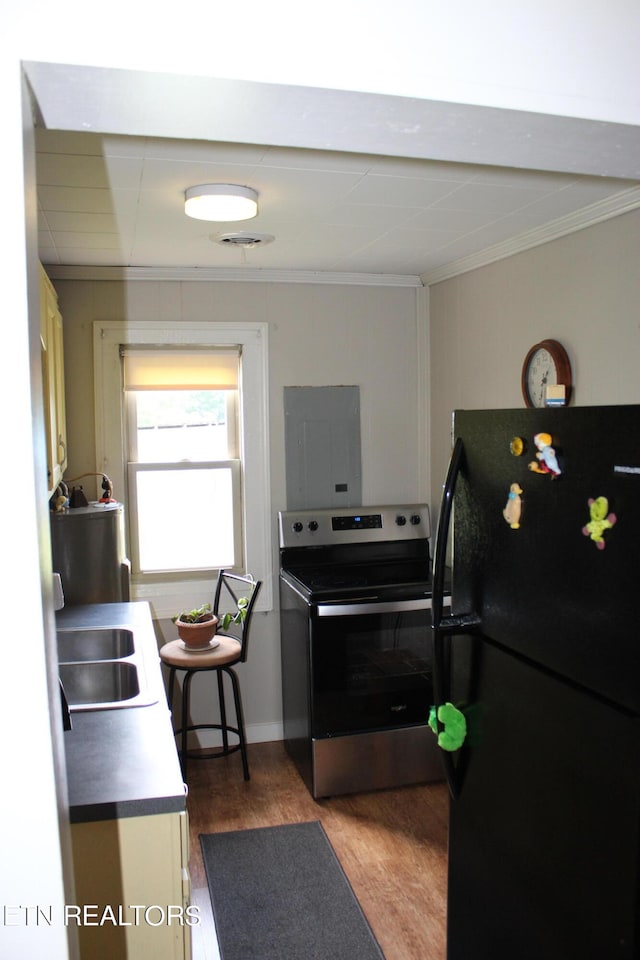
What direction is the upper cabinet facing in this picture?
to the viewer's right

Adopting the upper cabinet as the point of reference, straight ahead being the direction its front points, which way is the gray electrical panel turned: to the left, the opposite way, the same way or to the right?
to the right

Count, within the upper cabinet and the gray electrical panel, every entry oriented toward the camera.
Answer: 1

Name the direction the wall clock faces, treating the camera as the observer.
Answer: facing the viewer and to the left of the viewer

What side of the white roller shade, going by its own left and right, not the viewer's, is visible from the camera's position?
front

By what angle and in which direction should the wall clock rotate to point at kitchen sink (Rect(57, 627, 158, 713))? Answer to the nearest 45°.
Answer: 0° — it already faces it

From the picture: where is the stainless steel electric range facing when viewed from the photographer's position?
facing the viewer

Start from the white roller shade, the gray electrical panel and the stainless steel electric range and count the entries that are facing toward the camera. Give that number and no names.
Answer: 3

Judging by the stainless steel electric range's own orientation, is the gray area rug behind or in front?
in front

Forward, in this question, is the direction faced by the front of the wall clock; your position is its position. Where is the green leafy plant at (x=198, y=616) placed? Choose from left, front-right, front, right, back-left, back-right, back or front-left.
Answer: front-right

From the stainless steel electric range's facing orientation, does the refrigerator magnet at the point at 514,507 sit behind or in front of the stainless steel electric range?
in front

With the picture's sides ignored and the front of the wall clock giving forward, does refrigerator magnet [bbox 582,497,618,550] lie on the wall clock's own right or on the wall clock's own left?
on the wall clock's own left
